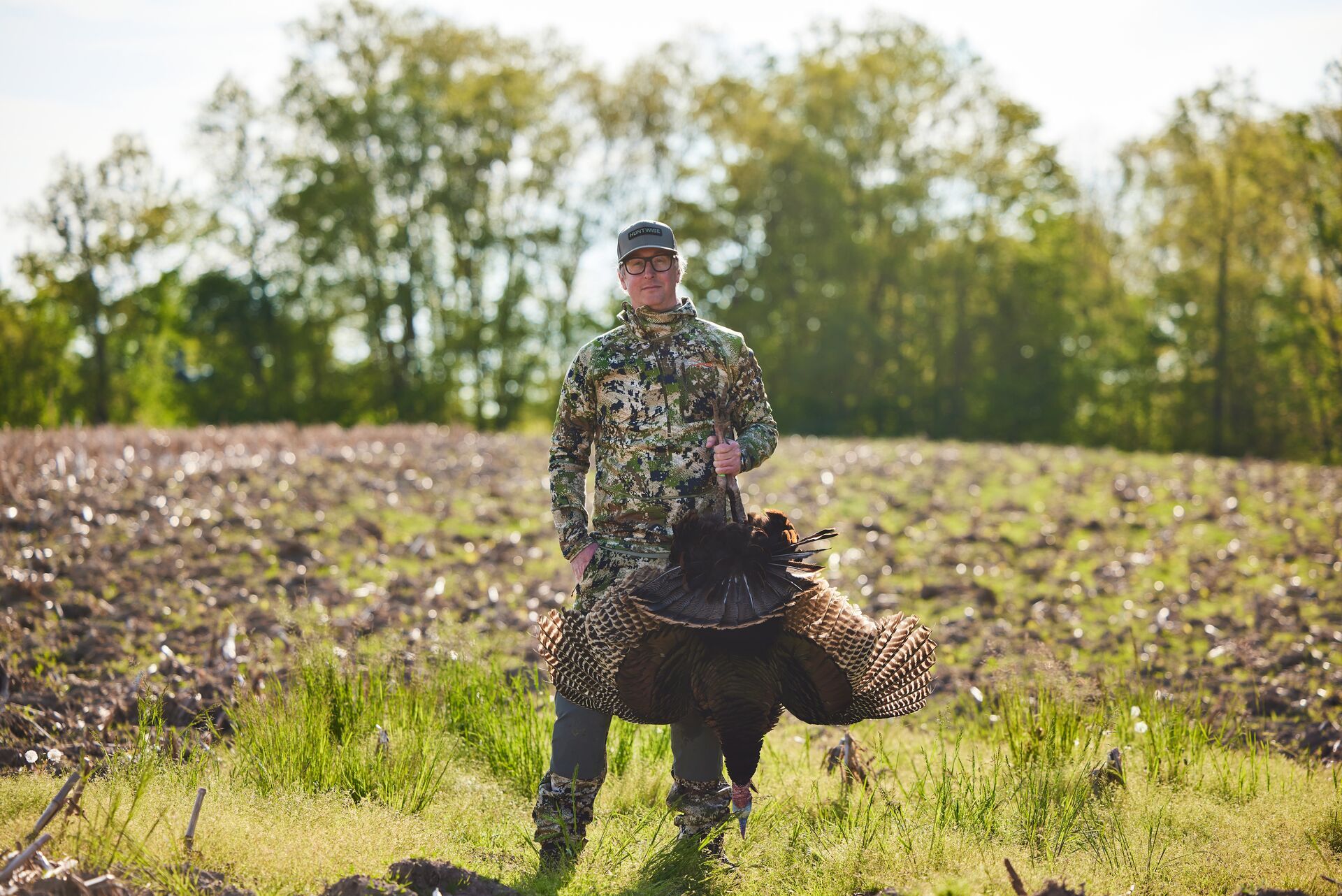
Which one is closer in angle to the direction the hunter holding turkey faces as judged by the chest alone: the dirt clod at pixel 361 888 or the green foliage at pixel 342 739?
the dirt clod

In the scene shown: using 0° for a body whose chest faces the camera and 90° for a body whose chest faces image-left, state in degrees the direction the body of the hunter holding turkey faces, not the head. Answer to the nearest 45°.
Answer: approximately 0°

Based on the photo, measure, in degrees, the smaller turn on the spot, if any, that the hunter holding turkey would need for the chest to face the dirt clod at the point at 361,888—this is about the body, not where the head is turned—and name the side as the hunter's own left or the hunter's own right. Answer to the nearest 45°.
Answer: approximately 45° to the hunter's own right

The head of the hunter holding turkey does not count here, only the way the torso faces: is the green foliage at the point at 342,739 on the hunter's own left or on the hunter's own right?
on the hunter's own right
